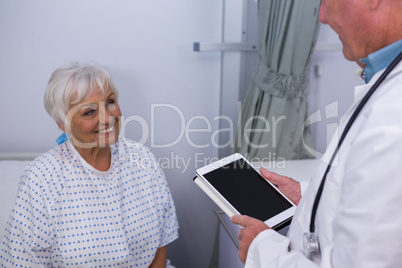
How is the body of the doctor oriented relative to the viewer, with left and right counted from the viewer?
facing to the left of the viewer

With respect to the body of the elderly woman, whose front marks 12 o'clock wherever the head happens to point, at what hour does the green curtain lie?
The green curtain is roughly at 10 o'clock from the elderly woman.

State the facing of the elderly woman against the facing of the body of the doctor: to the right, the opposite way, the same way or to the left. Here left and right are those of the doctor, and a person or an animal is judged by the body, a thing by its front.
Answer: the opposite way

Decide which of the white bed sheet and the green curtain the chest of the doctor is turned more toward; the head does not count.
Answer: the white bed sheet

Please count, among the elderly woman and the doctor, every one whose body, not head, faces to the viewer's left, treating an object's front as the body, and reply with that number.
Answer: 1

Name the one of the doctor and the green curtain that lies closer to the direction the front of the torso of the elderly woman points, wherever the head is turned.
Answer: the doctor

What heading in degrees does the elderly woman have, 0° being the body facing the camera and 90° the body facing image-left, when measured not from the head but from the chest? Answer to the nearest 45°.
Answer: approximately 315°
